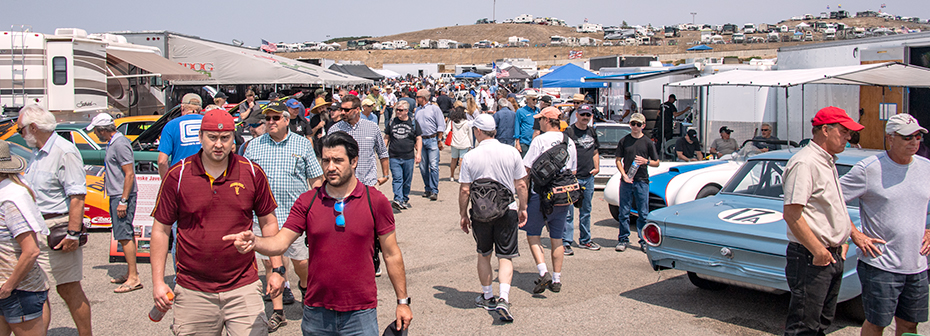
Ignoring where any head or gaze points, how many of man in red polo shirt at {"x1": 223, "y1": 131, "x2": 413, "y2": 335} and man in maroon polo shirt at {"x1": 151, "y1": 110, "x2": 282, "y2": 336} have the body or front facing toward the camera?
2

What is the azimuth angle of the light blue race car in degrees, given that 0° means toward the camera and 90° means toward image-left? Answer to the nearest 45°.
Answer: approximately 225°

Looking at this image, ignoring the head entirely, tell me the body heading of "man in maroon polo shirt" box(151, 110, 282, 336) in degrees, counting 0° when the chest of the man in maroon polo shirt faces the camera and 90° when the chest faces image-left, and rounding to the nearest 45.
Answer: approximately 0°

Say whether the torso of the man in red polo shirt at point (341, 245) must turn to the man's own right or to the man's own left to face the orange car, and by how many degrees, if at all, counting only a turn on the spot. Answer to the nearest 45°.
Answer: approximately 180°
